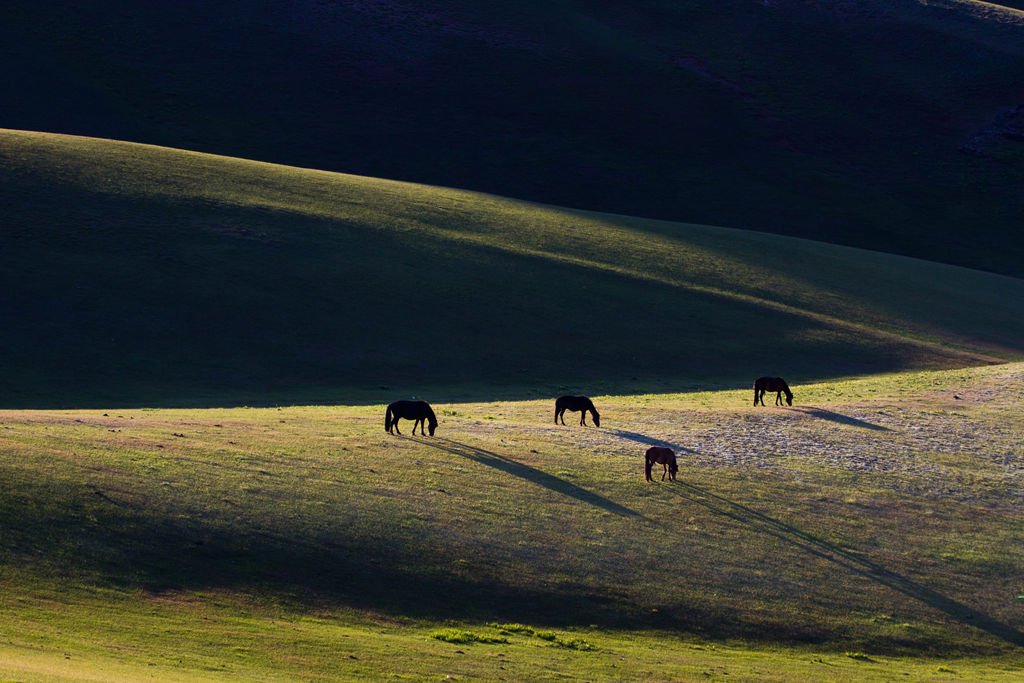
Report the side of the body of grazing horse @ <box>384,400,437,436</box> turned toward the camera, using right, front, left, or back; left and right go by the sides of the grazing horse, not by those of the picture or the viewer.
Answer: right
